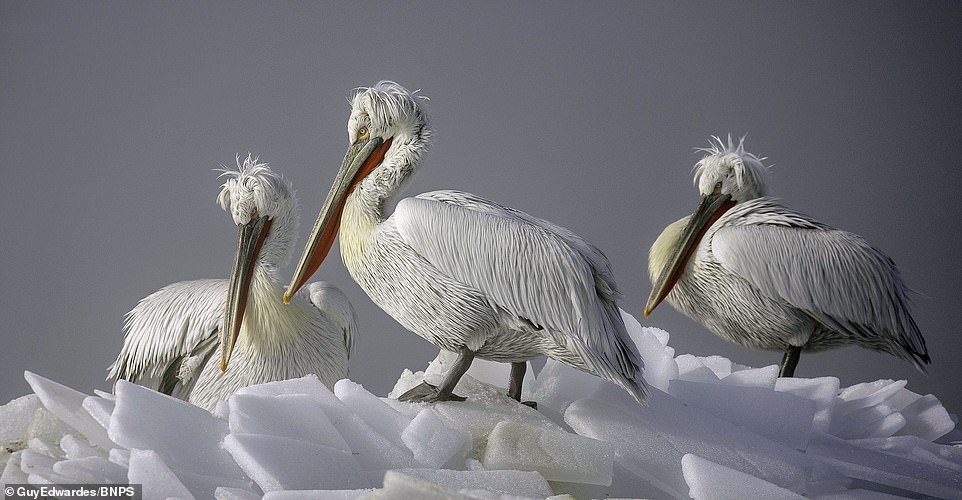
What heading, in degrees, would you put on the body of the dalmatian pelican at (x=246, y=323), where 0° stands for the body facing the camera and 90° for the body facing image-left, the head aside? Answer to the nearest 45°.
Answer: approximately 315°

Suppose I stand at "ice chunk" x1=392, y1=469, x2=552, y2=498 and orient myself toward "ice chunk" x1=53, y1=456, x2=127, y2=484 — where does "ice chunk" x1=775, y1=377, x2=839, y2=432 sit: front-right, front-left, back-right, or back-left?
back-right

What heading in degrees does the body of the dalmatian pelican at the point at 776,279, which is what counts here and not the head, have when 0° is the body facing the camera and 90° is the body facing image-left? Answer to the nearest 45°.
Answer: approximately 90°

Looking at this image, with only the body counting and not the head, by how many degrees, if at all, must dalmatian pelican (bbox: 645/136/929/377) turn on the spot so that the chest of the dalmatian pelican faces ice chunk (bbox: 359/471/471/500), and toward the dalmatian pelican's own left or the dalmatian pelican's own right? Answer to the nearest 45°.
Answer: approximately 90° to the dalmatian pelican's own left

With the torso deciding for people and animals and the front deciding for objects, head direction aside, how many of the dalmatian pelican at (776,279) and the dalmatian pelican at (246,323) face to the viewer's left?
1

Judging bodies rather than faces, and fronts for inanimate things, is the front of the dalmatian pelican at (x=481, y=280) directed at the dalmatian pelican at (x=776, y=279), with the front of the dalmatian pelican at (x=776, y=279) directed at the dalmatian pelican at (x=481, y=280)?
no

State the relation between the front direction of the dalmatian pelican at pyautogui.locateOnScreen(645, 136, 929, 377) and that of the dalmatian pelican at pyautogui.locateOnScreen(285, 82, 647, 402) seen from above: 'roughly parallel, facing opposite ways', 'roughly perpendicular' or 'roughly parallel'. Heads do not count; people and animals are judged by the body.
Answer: roughly parallel

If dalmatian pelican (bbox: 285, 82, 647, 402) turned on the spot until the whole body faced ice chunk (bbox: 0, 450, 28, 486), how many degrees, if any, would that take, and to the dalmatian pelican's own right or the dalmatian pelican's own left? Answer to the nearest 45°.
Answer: approximately 45° to the dalmatian pelican's own left

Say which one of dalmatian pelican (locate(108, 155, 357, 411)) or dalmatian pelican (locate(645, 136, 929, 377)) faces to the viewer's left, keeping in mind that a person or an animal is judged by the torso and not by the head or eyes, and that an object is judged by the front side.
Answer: dalmatian pelican (locate(645, 136, 929, 377))

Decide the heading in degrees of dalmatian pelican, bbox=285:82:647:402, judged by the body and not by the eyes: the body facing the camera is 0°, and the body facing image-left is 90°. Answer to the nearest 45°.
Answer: approximately 90°

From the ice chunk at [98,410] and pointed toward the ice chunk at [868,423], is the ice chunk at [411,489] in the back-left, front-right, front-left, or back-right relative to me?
front-right

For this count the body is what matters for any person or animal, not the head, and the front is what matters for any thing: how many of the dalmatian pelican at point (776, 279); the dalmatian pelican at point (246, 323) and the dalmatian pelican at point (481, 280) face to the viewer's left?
2

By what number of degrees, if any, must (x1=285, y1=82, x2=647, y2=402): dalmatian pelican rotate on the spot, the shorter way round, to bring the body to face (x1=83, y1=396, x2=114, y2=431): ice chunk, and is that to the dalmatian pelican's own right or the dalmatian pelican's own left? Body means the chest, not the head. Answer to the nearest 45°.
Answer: approximately 45° to the dalmatian pelican's own left

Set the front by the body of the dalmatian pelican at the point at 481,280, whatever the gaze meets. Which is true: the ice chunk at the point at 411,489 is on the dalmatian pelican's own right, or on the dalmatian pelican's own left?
on the dalmatian pelican's own left

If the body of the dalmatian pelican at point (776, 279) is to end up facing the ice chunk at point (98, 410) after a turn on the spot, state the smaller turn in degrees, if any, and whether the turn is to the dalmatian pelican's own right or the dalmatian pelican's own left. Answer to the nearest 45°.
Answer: approximately 45° to the dalmatian pelican's own left
